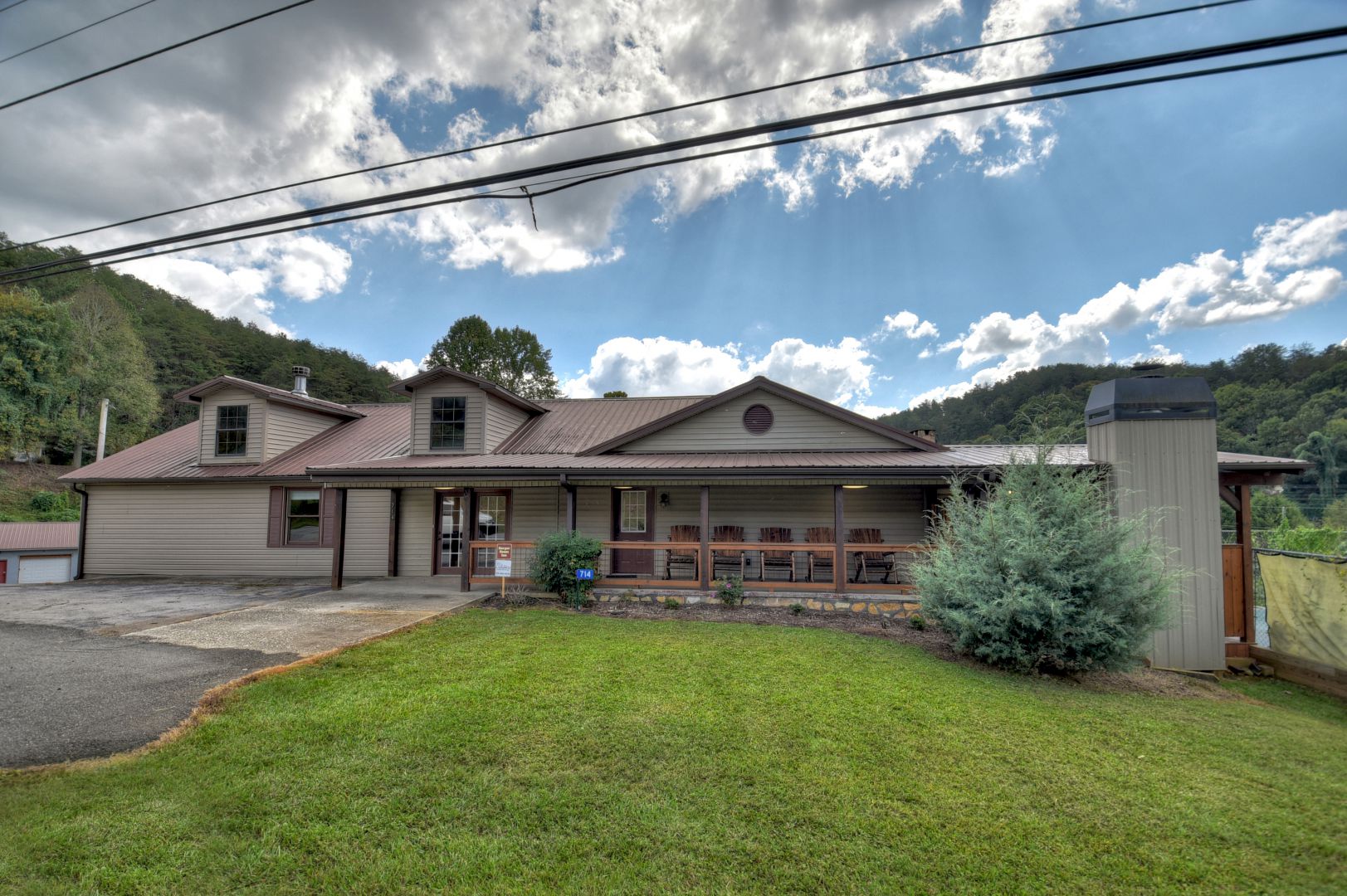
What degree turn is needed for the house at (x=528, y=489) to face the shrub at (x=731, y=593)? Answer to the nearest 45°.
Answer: approximately 45° to its left

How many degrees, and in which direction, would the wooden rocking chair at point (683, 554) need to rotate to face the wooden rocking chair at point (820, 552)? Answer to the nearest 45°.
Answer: approximately 90° to its left

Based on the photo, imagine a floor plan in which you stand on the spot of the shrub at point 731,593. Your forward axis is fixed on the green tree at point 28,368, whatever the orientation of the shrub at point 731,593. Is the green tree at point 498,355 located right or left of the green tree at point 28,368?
right

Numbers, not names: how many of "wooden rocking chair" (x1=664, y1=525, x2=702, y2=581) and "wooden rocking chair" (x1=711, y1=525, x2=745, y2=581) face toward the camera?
2

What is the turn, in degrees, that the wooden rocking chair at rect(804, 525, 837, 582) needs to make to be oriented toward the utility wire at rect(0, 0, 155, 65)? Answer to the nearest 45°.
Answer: approximately 45° to its right

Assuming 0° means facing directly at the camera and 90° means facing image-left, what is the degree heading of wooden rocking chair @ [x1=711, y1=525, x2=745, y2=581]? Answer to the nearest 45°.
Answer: approximately 0°

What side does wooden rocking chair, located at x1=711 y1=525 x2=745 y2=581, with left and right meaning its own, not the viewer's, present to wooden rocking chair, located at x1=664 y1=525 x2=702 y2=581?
right
